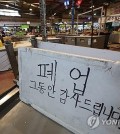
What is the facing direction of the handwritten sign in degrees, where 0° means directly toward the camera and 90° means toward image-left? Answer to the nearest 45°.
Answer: approximately 45°

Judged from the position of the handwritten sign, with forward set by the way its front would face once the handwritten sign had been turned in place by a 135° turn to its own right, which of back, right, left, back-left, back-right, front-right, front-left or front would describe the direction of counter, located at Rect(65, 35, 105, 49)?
front

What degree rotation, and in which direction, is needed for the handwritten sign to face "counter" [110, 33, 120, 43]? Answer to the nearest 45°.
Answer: approximately 135° to its right
